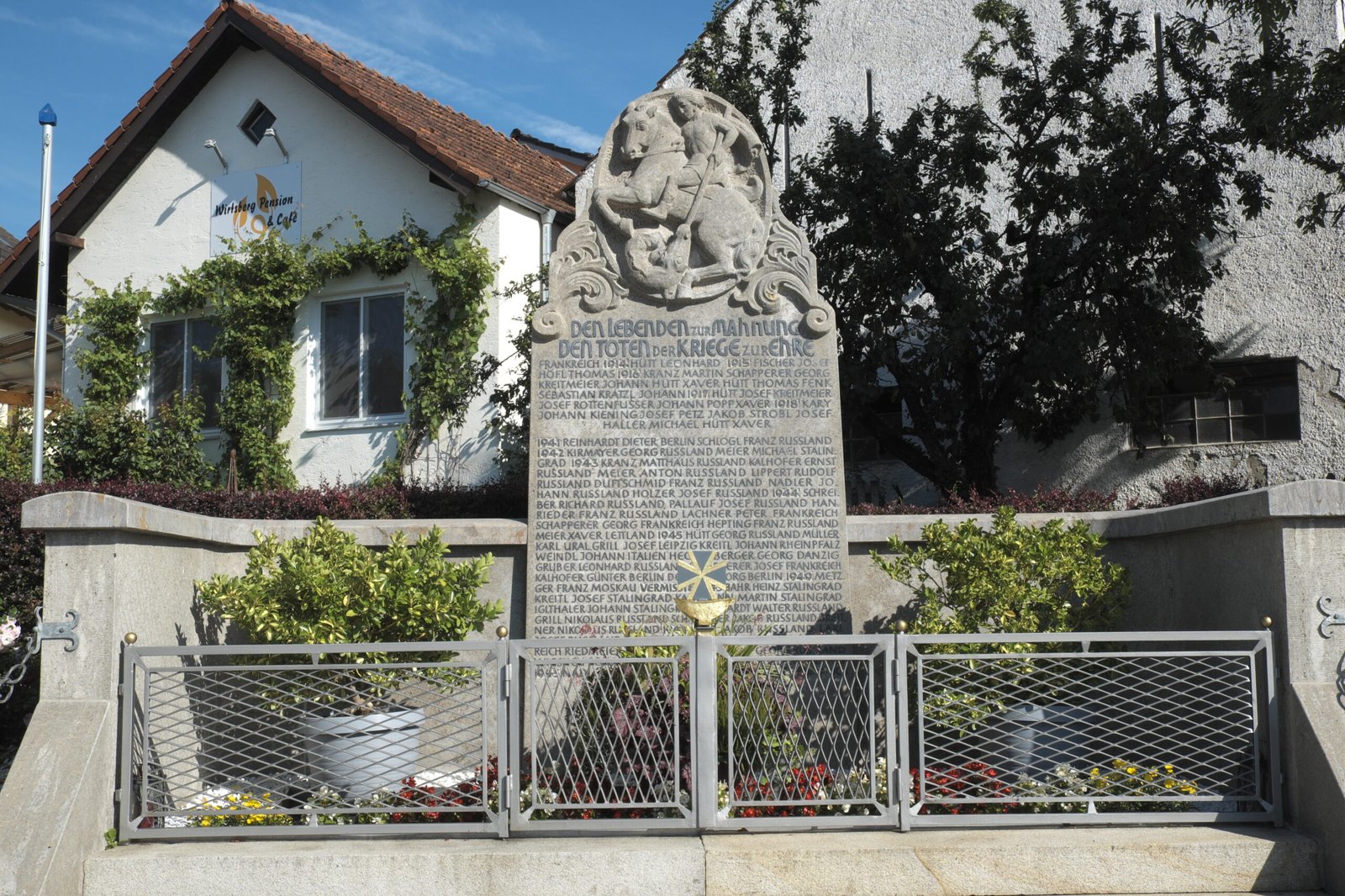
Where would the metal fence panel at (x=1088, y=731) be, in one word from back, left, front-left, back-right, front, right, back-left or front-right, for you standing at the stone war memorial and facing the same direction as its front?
front-left

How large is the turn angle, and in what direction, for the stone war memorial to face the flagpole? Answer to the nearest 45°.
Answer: approximately 135° to its right

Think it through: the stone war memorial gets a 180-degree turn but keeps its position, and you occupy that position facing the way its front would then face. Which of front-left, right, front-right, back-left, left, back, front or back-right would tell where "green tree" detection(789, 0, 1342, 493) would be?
front-right

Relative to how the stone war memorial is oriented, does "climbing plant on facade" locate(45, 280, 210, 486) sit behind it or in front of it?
behind

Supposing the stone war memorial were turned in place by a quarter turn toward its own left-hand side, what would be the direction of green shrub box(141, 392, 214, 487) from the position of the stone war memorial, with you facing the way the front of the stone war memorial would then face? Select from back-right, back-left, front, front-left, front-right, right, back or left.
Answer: back-left

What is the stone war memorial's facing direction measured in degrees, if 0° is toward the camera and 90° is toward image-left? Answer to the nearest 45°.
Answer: approximately 0°

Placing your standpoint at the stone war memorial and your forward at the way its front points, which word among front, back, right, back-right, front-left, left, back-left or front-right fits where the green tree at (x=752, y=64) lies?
back

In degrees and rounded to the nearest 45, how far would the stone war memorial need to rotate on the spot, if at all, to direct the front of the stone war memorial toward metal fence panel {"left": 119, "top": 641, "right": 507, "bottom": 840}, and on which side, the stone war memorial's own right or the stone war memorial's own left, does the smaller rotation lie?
approximately 45° to the stone war memorial's own right

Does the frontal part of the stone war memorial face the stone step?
yes

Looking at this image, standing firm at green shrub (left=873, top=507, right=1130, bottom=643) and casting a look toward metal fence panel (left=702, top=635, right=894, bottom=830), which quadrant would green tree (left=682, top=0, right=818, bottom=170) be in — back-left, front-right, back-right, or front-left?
back-right

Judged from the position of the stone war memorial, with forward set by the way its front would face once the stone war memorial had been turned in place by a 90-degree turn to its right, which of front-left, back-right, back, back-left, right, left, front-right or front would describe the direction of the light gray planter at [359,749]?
front-left
